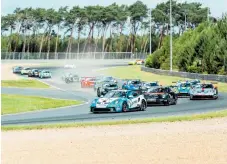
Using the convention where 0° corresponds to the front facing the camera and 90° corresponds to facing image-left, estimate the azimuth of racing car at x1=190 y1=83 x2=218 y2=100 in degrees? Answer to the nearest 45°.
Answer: approximately 45°

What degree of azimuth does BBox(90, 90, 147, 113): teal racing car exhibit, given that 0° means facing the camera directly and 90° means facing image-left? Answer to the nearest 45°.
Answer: approximately 45°

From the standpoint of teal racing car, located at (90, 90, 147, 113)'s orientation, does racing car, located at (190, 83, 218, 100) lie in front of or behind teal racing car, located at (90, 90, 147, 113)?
behind

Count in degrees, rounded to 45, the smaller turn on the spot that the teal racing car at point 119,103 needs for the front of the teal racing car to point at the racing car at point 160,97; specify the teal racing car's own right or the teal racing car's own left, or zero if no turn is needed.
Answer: approximately 180°
